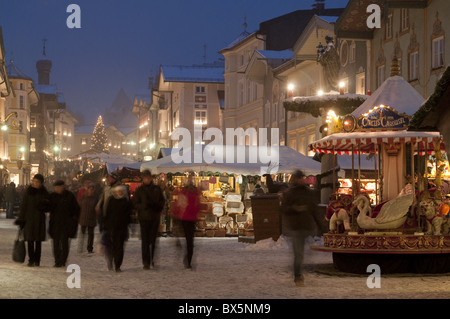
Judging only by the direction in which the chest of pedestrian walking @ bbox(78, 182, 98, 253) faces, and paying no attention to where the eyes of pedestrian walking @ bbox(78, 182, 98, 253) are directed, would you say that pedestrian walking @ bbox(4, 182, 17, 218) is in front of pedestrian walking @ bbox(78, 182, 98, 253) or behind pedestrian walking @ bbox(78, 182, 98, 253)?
behind

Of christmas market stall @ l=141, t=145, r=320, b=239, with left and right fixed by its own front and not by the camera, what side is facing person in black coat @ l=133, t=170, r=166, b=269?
front

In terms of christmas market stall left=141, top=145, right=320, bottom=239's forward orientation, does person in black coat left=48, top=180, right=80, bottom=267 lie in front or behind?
in front

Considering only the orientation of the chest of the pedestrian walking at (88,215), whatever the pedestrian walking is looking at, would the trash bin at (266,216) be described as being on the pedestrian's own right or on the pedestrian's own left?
on the pedestrian's own left

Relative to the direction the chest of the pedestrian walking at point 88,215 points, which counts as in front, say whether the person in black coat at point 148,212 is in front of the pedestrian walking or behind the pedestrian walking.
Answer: in front

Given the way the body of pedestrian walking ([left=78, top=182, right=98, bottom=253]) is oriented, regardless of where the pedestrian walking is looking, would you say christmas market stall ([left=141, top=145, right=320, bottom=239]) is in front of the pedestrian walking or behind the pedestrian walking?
behind

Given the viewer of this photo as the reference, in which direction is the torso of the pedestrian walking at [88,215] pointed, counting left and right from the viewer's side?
facing the viewer

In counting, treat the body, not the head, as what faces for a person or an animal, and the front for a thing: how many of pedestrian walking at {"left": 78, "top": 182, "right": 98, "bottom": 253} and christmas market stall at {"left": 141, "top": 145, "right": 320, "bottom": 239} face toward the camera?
2
